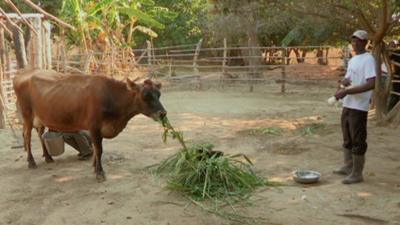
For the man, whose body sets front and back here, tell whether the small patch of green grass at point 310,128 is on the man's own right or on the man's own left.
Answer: on the man's own right

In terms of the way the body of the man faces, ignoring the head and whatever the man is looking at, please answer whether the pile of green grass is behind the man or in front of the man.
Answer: in front

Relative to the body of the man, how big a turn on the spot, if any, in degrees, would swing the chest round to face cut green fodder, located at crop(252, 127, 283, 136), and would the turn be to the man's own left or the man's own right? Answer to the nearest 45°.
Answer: approximately 90° to the man's own right

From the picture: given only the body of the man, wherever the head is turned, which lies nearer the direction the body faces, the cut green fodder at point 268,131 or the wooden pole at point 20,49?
the wooden pole

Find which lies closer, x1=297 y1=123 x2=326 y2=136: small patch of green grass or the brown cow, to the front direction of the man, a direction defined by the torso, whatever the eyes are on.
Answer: the brown cow

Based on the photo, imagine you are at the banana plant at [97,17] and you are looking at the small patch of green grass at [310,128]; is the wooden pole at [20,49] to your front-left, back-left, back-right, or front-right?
front-right

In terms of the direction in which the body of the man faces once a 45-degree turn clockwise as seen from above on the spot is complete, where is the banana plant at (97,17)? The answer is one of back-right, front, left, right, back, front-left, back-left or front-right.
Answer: front-right

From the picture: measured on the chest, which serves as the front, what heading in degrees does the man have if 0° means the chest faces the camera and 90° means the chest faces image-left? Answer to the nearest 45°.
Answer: approximately 45°

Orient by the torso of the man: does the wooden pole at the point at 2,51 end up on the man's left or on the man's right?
on the man's right
